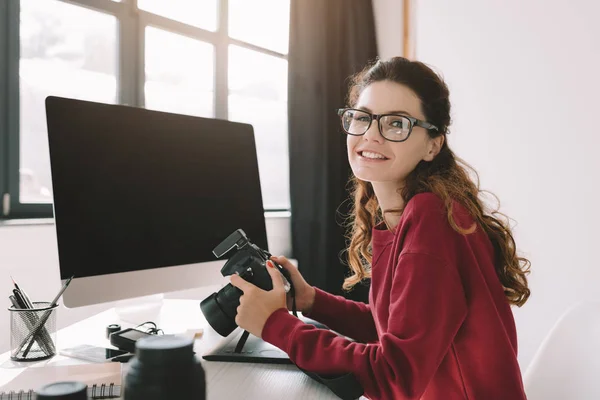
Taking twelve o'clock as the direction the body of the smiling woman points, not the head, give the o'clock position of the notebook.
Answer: The notebook is roughly at 11 o'clock from the smiling woman.

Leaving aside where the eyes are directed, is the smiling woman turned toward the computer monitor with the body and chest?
yes

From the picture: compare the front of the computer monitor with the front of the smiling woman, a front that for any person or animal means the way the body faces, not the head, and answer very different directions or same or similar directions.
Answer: very different directions

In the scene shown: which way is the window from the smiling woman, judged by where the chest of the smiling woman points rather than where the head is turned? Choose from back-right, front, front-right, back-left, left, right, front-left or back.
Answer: front-right

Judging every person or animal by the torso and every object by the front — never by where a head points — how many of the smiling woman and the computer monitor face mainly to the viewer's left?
1

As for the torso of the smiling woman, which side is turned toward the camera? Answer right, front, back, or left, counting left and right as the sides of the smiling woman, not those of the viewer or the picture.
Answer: left

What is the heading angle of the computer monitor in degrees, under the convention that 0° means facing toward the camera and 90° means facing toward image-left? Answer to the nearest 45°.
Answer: approximately 315°
